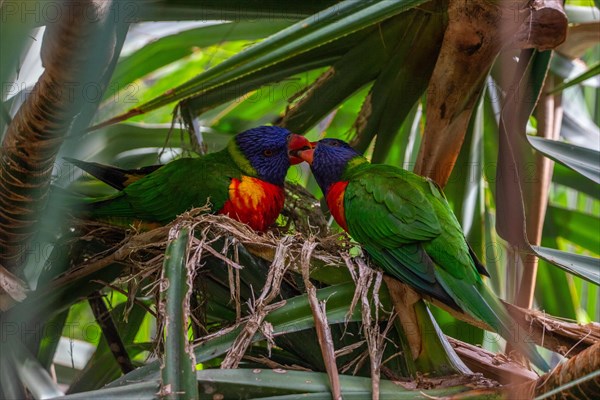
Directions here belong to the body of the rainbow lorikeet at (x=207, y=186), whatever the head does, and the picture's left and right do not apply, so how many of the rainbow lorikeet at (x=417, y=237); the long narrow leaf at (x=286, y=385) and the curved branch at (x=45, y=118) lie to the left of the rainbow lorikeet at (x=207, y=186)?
0

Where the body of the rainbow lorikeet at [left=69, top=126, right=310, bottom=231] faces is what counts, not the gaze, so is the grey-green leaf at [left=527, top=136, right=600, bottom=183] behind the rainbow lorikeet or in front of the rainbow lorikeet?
in front

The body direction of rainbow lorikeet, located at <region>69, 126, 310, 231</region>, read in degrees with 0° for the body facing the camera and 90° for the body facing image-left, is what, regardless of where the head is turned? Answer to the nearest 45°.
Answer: approximately 270°

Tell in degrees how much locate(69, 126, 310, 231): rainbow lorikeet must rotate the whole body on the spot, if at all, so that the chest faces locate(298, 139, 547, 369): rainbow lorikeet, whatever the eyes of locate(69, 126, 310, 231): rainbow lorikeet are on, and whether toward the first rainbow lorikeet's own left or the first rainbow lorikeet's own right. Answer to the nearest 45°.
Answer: approximately 45° to the first rainbow lorikeet's own right

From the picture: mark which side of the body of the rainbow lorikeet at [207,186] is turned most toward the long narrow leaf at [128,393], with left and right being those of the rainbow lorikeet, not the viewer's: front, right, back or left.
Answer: right

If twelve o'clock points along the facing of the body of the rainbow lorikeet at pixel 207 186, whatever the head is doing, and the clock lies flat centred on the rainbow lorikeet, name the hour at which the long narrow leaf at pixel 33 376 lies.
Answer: The long narrow leaf is roughly at 4 o'clock from the rainbow lorikeet.

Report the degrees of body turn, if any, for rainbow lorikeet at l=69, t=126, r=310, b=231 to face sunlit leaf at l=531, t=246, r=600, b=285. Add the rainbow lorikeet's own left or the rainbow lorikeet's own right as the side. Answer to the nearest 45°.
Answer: approximately 45° to the rainbow lorikeet's own right

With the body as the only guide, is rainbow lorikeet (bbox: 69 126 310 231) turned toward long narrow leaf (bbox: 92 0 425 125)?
no

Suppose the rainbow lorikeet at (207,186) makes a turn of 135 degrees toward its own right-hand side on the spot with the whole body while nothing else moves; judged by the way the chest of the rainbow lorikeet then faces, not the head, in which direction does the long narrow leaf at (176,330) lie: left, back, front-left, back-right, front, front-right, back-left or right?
front-left
